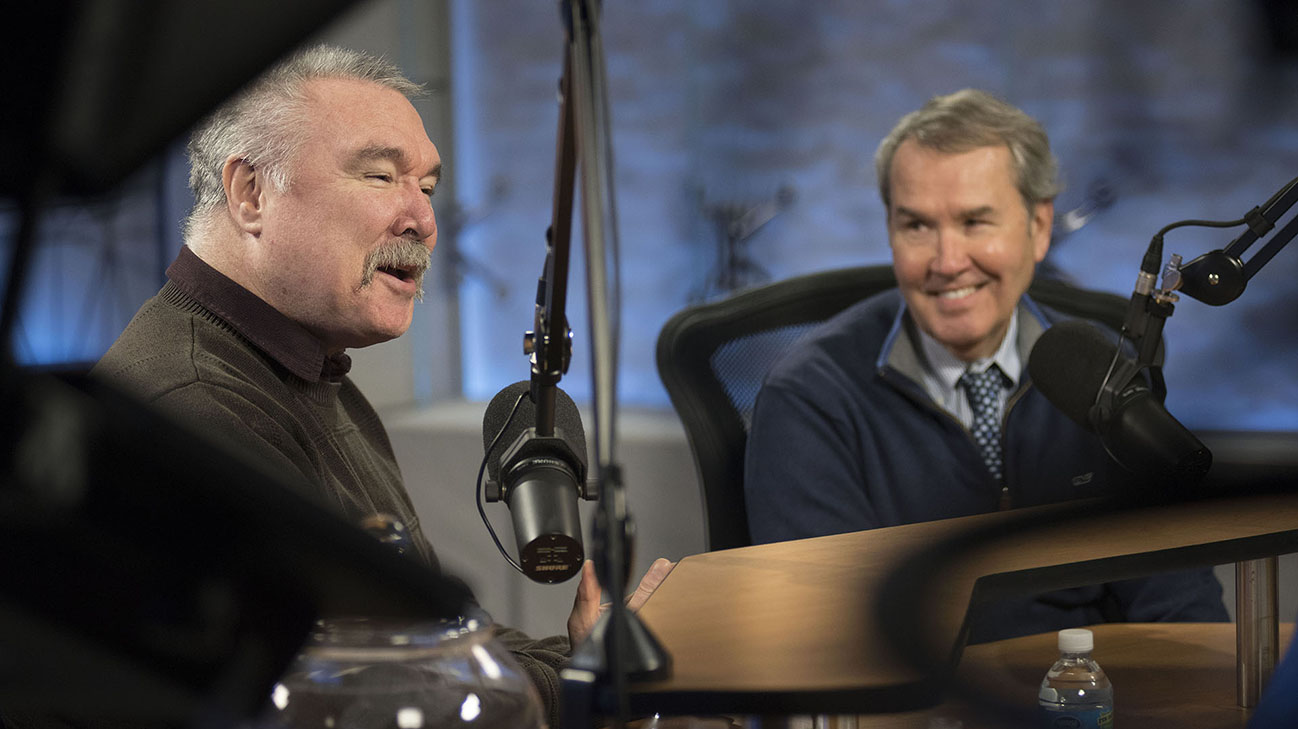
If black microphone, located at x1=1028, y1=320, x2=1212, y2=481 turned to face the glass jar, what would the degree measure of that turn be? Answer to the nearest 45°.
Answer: approximately 45° to its left

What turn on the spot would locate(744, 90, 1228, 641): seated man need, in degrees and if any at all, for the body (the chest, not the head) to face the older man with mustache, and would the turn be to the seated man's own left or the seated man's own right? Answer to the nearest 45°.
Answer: approximately 90° to the seated man's own right

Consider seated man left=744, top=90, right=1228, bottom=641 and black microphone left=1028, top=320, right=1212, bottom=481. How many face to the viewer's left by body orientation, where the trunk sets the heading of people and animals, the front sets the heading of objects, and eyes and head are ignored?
1

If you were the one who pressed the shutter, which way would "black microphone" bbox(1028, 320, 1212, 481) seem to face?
facing to the left of the viewer

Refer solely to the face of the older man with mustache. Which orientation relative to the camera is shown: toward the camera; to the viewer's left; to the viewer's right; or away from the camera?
to the viewer's right
